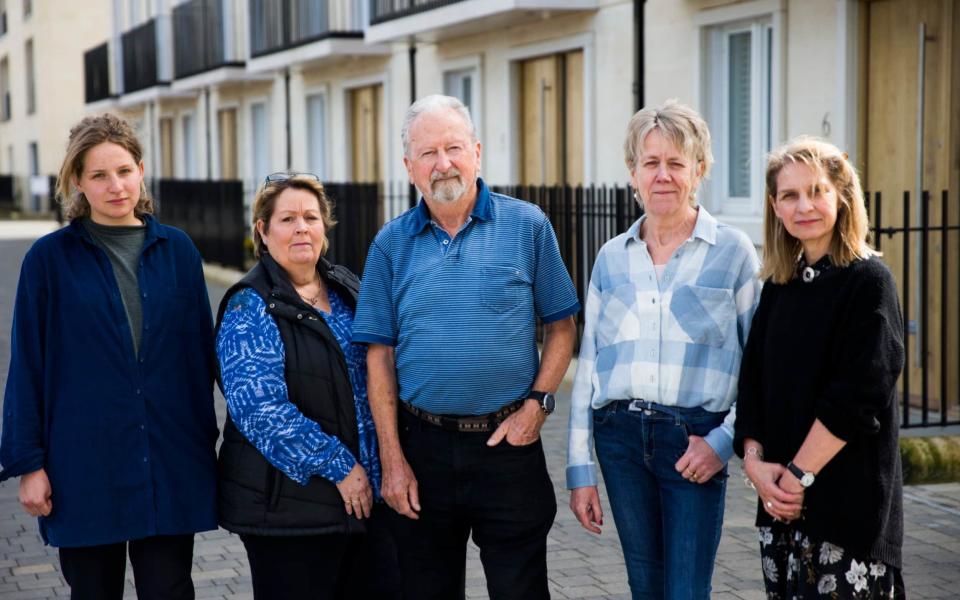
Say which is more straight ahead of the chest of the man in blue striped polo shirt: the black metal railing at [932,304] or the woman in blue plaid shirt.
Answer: the woman in blue plaid shirt

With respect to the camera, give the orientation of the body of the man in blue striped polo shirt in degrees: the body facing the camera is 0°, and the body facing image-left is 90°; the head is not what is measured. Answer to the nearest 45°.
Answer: approximately 0°

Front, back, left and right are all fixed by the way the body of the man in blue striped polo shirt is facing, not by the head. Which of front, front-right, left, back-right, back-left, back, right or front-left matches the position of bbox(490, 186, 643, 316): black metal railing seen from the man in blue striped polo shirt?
back

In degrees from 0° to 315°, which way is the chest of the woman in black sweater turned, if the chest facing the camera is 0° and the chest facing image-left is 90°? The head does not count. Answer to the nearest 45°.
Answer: approximately 45°

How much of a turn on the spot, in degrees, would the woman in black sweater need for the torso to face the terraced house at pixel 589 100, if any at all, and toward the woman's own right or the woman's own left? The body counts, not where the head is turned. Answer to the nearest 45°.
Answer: approximately 135° to the woman's own right

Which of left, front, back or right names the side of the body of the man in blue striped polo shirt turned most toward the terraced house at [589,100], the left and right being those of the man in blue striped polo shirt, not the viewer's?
back

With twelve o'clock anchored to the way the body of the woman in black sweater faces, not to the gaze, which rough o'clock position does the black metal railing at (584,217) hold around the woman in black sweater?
The black metal railing is roughly at 4 o'clock from the woman in black sweater.

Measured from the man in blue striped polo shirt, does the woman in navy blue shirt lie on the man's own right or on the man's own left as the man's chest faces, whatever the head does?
on the man's own right
